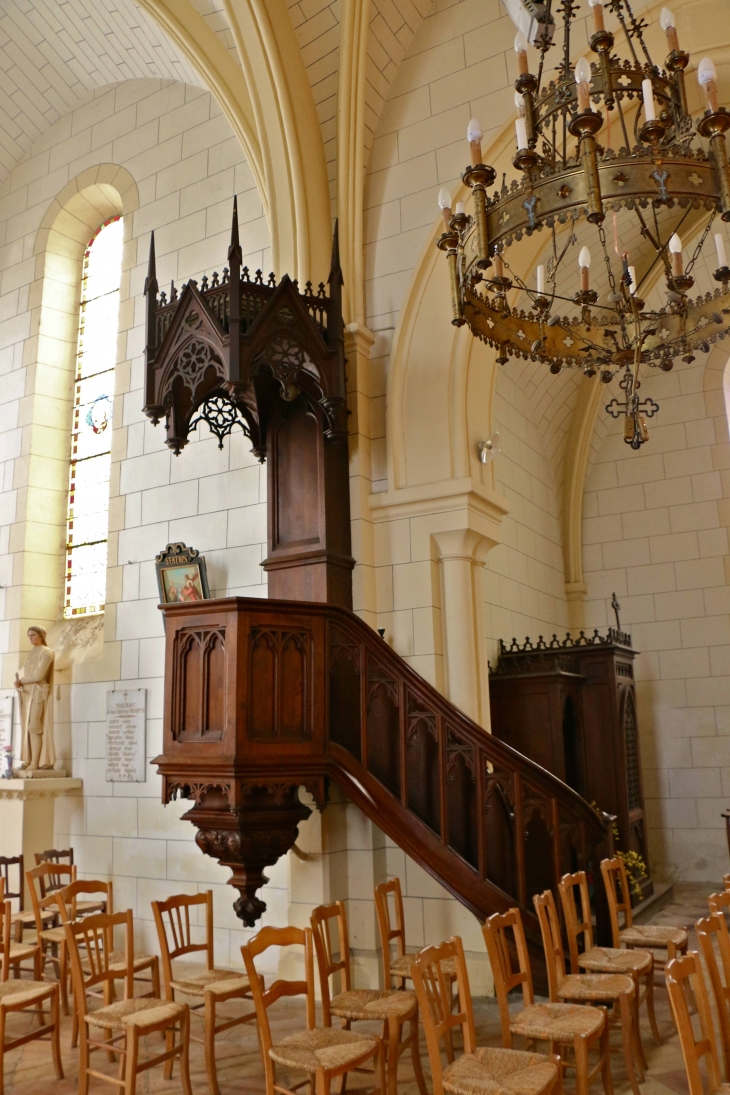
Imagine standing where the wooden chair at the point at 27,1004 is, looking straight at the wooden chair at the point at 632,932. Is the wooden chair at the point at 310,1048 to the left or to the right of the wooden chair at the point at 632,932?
right

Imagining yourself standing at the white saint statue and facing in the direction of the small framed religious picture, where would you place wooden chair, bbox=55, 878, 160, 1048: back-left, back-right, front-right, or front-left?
front-right

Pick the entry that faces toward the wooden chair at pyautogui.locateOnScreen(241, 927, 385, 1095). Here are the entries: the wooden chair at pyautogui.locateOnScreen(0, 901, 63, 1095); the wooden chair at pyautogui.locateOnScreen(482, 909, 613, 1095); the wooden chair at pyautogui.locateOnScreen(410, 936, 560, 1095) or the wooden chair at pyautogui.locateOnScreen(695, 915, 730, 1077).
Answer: the wooden chair at pyautogui.locateOnScreen(0, 901, 63, 1095)

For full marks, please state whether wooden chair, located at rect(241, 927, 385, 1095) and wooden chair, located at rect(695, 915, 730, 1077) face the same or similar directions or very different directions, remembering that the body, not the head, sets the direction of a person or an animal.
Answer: same or similar directions

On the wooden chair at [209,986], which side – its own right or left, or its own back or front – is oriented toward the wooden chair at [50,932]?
back

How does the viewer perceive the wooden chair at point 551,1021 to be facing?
facing the viewer and to the right of the viewer

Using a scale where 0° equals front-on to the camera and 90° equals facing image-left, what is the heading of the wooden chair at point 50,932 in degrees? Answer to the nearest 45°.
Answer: approximately 315°

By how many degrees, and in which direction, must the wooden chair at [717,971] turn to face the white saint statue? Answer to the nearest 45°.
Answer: approximately 180°

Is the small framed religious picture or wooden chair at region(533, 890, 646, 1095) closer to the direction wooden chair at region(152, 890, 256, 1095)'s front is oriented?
the wooden chair

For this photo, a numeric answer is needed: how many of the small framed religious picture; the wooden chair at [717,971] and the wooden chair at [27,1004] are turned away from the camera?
0

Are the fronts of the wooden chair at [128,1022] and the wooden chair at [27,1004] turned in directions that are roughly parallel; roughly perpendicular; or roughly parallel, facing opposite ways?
roughly parallel

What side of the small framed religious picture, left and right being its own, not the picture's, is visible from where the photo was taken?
front

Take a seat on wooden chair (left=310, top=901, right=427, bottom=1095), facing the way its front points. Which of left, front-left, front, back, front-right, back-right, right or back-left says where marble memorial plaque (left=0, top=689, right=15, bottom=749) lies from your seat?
back

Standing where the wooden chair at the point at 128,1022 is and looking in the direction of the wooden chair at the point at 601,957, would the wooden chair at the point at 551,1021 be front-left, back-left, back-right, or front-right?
front-right

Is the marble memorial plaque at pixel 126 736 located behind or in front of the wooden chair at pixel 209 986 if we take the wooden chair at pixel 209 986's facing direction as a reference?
behind
